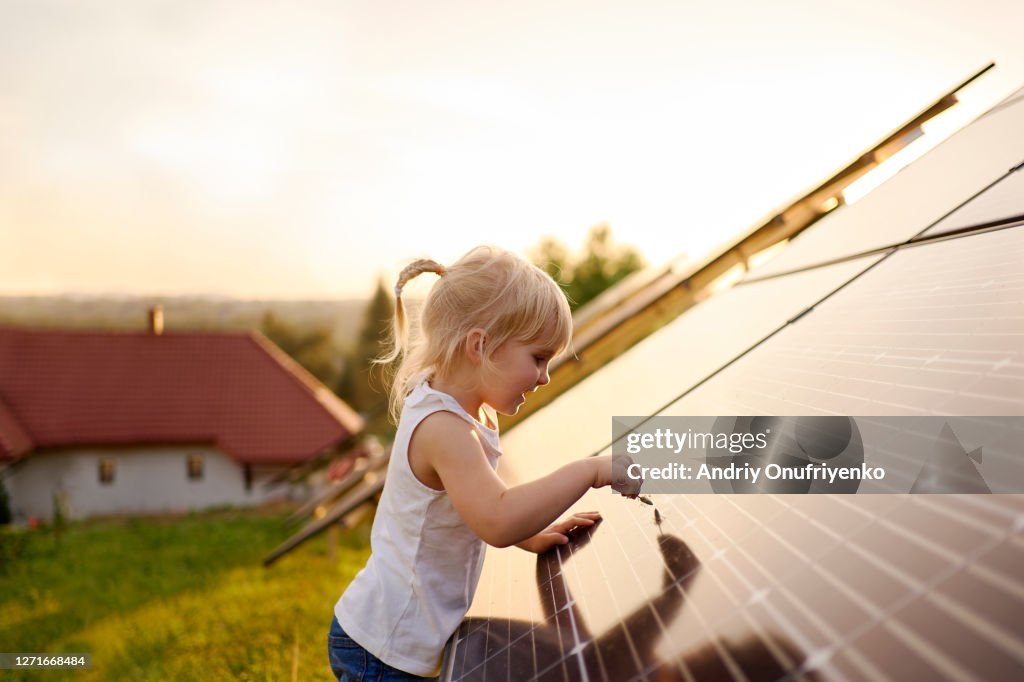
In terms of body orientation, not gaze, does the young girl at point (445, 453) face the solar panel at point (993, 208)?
yes

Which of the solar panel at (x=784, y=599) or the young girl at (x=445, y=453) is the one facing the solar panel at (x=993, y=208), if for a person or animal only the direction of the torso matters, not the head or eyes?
the young girl

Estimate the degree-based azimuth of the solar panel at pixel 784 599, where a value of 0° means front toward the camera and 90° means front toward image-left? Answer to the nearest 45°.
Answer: approximately 45°

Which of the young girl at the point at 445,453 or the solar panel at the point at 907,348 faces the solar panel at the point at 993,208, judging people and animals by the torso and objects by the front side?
the young girl

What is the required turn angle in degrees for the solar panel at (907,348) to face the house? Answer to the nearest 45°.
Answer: approximately 90° to its right

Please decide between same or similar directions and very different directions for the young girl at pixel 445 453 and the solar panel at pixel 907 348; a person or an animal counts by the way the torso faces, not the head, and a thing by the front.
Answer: very different directions

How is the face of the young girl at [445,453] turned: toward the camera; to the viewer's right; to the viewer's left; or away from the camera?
to the viewer's right

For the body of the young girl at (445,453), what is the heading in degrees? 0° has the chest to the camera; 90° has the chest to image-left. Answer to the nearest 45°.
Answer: approximately 270°
